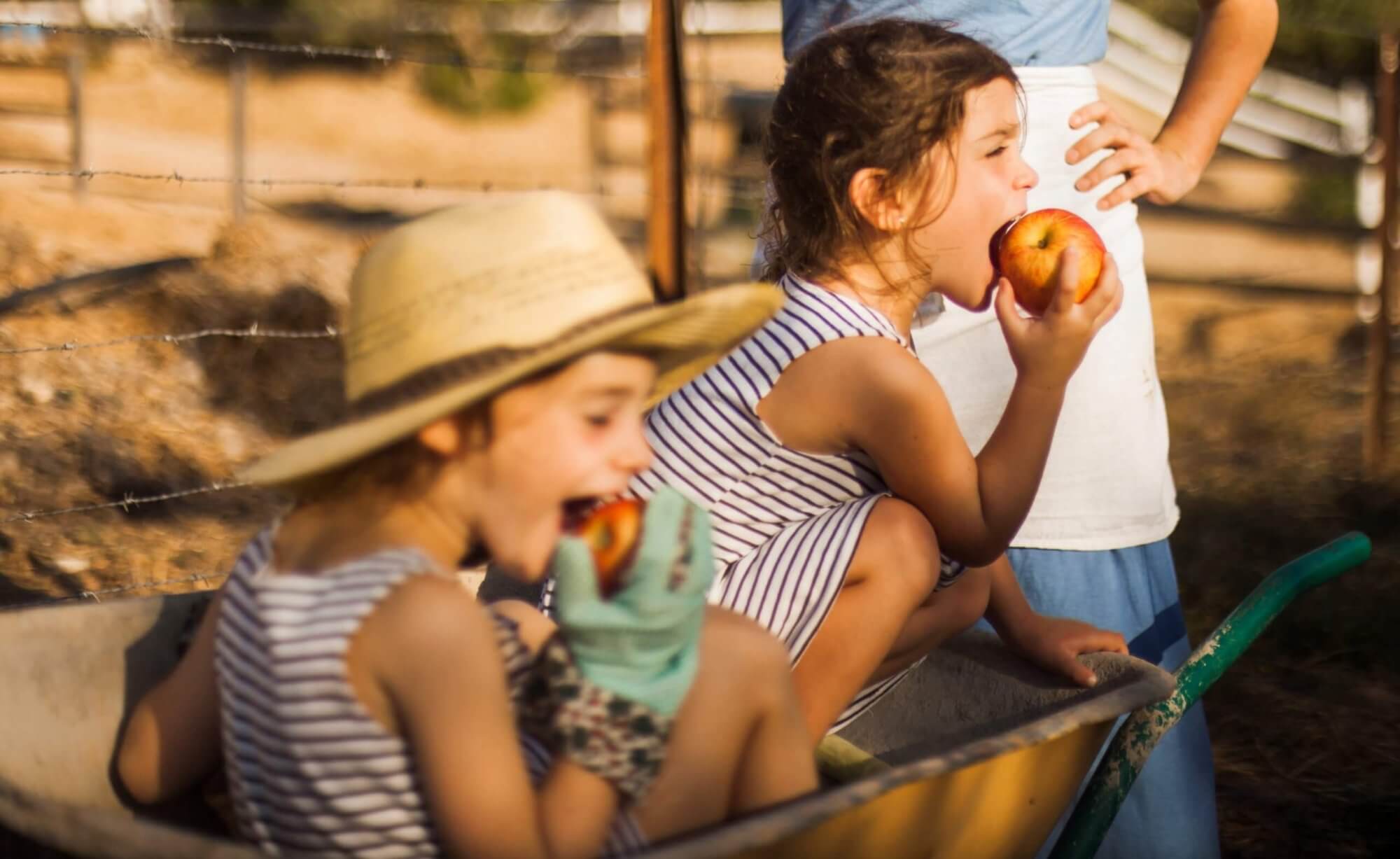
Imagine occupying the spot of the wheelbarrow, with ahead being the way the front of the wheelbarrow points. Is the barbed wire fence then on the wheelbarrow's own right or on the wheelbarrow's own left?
on the wheelbarrow's own right

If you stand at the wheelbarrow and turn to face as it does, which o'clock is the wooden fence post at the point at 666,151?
The wooden fence post is roughly at 3 o'clock from the wheelbarrow.

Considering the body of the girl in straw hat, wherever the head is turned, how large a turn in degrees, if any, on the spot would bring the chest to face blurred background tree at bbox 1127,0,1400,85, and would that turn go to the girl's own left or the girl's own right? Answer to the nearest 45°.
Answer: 0° — they already face it

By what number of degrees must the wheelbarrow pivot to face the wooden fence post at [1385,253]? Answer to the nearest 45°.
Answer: approximately 135° to its right

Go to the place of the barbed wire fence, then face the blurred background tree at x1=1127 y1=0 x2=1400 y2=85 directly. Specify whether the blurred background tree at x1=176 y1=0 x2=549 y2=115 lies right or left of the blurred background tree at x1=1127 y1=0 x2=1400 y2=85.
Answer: left

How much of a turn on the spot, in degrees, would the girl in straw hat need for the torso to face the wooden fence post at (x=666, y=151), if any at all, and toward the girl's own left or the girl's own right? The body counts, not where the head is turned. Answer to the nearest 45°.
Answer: approximately 45° to the girl's own left

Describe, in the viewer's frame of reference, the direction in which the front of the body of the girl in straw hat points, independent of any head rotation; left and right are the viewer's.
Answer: facing away from the viewer and to the right of the viewer

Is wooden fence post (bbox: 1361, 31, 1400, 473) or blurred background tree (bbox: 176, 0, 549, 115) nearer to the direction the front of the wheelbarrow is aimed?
the blurred background tree

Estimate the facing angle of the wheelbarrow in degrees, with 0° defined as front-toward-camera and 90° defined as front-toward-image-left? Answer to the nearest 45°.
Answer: approximately 90°

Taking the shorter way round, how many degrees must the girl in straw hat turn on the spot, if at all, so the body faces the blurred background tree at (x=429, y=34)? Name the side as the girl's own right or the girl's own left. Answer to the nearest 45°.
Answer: approximately 45° to the girl's own left

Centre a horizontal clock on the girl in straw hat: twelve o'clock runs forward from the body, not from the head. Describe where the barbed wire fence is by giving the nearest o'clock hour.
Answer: The barbed wire fence is roughly at 10 o'clock from the girl in straw hat.

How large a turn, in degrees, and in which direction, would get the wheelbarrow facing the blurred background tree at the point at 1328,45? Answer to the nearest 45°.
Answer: approximately 135° to its right
